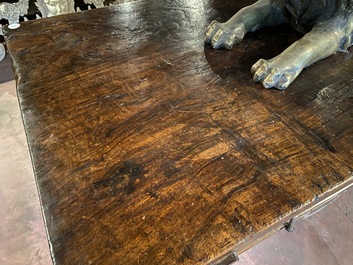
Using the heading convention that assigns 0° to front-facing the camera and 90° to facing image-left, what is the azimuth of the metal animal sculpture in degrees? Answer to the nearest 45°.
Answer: approximately 45°
